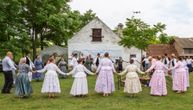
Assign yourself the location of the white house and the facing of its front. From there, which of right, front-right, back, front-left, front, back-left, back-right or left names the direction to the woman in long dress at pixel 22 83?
front

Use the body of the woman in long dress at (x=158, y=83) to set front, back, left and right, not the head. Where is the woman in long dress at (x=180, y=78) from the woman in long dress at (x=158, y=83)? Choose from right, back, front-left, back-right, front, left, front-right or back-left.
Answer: front-right

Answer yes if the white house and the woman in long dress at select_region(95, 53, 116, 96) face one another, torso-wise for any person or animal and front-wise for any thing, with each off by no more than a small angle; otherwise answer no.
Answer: yes

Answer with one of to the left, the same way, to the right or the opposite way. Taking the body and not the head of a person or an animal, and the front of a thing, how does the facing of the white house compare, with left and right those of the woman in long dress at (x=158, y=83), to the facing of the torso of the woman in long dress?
the opposite way

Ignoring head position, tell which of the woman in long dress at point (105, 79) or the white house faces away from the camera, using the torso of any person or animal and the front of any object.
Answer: the woman in long dress

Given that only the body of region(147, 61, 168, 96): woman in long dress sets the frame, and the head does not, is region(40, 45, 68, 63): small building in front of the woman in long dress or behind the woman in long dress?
in front

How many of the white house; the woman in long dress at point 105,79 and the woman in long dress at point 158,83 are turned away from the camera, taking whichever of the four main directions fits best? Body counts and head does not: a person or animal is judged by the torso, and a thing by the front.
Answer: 2

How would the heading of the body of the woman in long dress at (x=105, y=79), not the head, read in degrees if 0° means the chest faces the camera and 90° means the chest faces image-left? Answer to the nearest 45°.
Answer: approximately 180°

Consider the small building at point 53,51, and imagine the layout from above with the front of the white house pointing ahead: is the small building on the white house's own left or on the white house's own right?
on the white house's own right

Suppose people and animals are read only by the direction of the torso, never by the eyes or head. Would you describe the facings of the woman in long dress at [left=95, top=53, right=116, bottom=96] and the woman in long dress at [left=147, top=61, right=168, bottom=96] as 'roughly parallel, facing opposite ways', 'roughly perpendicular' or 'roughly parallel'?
roughly parallel

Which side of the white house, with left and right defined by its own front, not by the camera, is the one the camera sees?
front

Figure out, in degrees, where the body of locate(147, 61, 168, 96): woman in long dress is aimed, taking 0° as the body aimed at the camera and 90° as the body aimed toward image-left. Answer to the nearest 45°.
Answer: approximately 180°

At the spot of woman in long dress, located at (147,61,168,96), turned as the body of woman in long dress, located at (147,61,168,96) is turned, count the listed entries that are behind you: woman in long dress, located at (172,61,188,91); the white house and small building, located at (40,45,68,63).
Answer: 0

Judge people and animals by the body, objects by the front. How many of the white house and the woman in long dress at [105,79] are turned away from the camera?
1

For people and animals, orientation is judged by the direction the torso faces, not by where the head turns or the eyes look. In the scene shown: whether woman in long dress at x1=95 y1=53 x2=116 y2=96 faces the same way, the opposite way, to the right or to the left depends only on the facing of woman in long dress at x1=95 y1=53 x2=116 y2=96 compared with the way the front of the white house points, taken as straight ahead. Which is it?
the opposite way

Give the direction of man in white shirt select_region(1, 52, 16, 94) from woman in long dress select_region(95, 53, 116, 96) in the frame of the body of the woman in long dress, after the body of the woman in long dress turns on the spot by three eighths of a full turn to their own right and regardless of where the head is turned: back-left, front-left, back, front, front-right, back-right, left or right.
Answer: back-right

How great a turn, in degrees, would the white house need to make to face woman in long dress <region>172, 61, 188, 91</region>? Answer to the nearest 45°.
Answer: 0° — it already faces them

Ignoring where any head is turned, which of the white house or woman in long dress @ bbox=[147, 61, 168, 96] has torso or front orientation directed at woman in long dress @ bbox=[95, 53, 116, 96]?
the white house
